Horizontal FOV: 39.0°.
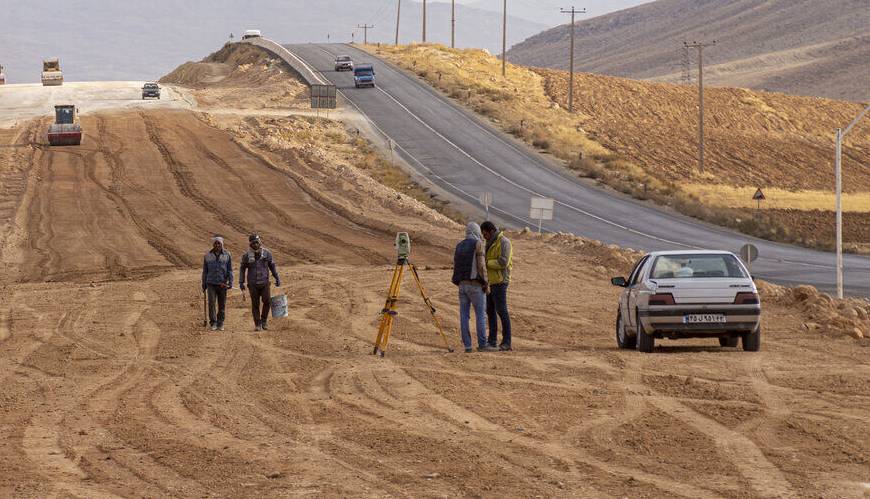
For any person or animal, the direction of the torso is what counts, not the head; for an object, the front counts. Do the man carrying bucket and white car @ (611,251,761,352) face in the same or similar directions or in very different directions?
very different directions

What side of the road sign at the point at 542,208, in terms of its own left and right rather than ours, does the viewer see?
back

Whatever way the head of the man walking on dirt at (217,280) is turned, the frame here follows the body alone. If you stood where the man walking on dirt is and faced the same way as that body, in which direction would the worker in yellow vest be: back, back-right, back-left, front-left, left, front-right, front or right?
front-left

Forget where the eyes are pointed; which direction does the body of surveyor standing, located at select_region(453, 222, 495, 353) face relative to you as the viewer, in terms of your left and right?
facing away from the viewer and to the right of the viewer

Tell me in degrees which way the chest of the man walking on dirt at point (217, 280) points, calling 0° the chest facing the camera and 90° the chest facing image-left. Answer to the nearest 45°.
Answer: approximately 0°

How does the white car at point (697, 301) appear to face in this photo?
away from the camera

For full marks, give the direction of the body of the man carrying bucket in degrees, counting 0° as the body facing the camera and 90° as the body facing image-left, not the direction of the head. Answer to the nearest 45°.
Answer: approximately 0°

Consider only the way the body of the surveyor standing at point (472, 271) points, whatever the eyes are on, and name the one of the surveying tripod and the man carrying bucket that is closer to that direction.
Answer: the man carrying bucket

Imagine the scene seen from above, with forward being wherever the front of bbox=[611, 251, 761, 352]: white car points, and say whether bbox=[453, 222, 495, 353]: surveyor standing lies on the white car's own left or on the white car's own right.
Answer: on the white car's own left

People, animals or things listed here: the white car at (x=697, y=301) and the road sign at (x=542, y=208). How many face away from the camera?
2

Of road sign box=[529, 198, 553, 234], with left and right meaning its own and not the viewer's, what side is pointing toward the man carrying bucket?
back
